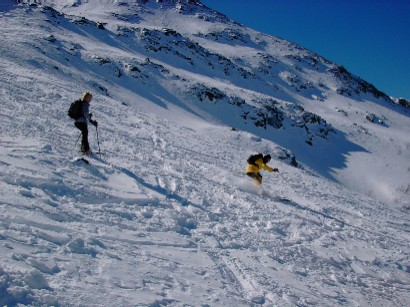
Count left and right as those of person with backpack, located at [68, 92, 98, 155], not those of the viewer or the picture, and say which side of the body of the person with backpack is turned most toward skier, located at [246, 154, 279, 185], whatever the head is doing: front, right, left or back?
front

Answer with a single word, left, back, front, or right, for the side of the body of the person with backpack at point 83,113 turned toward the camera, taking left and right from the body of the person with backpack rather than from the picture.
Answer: right
